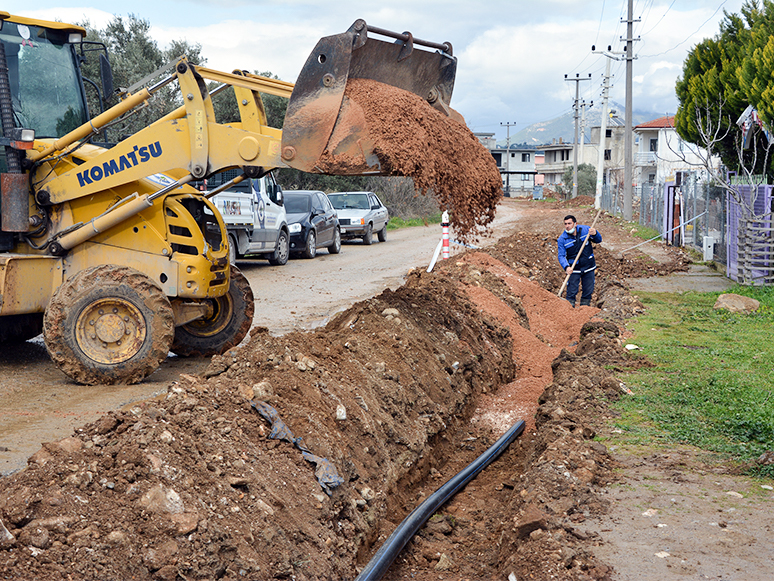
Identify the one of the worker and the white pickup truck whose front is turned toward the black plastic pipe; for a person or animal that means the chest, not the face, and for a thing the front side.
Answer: the worker

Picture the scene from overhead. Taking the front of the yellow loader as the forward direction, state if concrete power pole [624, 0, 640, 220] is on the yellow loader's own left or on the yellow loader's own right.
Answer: on the yellow loader's own left

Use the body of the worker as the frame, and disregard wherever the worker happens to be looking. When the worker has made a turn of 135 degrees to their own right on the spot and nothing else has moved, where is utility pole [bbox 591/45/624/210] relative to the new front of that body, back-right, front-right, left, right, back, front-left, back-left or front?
front-right

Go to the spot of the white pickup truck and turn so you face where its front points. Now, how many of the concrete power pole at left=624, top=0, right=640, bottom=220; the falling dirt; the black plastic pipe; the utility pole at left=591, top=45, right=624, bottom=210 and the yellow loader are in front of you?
2

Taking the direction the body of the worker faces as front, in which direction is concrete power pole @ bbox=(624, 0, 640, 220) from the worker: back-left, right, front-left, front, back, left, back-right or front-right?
back

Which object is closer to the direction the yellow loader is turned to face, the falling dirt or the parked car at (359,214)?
the falling dirt

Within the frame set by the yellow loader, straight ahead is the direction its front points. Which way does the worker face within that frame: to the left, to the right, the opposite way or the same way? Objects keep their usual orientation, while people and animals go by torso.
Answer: to the right
